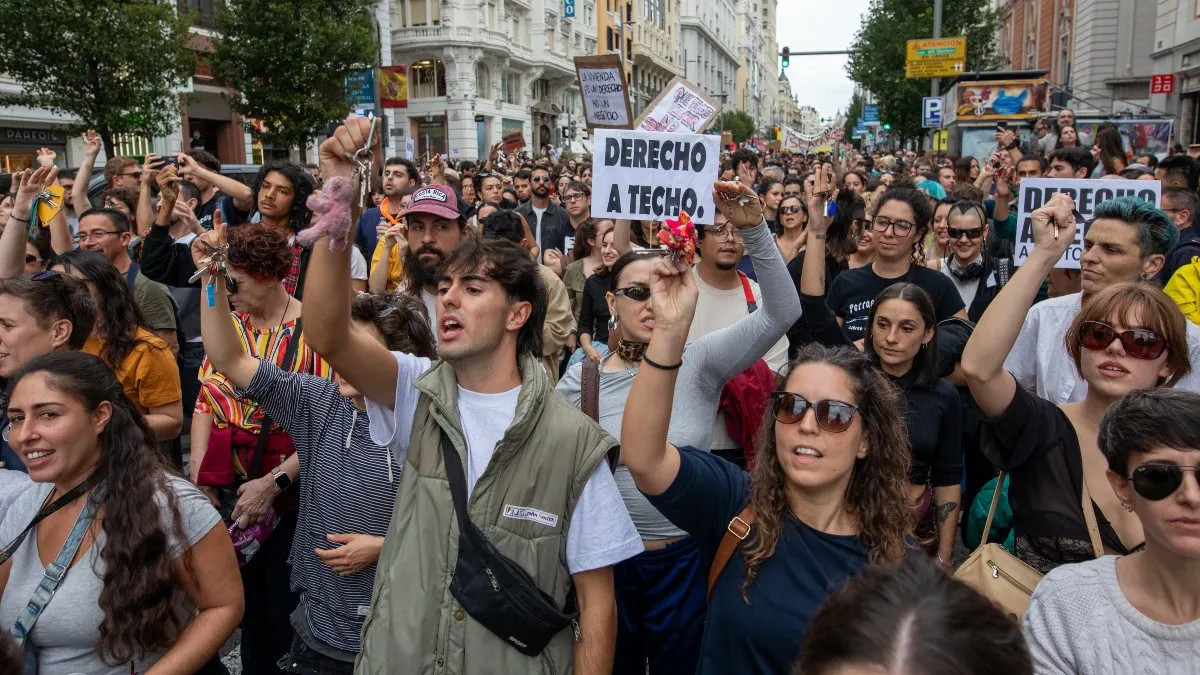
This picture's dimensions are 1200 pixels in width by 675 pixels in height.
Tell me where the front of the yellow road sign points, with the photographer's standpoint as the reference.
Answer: facing the viewer

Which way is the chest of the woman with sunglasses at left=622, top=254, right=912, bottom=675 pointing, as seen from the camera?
toward the camera

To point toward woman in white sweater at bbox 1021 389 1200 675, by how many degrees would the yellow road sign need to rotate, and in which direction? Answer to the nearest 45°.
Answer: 0° — it already faces them

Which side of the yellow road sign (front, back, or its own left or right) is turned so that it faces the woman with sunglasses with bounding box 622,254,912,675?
front

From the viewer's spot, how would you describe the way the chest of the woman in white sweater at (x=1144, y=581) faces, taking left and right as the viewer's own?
facing the viewer and to the right of the viewer

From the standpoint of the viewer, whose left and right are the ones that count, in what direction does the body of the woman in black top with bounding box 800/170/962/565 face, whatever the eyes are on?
facing the viewer and to the left of the viewer

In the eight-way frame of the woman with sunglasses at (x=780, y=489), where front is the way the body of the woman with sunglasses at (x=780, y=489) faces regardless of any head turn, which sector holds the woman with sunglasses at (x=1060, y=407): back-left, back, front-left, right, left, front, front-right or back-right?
back-left

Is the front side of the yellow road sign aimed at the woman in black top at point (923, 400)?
yes

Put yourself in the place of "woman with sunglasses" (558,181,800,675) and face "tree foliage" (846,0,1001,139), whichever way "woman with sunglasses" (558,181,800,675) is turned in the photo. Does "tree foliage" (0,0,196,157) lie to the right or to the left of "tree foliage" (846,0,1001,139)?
left

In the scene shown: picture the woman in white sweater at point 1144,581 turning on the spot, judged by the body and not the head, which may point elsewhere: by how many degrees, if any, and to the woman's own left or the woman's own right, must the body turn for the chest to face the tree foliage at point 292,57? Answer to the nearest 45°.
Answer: approximately 180°

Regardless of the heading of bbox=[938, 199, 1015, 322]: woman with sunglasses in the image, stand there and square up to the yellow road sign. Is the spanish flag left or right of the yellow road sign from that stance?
left

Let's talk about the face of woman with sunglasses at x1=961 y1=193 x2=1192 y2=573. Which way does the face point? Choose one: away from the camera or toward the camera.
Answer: toward the camera

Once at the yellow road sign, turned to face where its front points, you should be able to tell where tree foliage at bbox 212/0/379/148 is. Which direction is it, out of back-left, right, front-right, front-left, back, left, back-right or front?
front-right

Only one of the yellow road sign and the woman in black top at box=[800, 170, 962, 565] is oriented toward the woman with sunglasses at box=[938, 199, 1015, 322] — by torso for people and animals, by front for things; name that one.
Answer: the yellow road sign

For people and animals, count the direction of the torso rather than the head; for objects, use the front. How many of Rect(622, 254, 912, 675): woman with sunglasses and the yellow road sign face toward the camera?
2

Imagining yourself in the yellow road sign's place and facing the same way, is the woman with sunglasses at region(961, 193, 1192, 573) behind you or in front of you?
in front
